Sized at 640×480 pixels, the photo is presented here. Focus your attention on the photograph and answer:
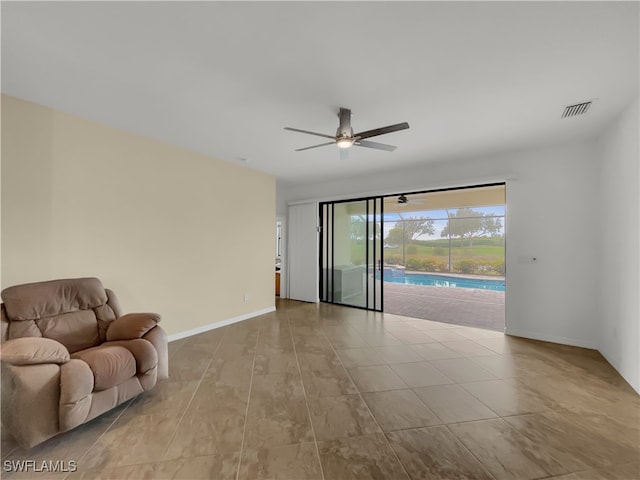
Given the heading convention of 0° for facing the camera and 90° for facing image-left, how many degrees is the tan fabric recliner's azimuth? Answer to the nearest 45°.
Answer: approximately 315°

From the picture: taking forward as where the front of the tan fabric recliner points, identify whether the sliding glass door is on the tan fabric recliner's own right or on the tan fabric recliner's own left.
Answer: on the tan fabric recliner's own left

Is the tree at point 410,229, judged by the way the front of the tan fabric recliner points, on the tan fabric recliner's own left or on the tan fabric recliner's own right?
on the tan fabric recliner's own left
